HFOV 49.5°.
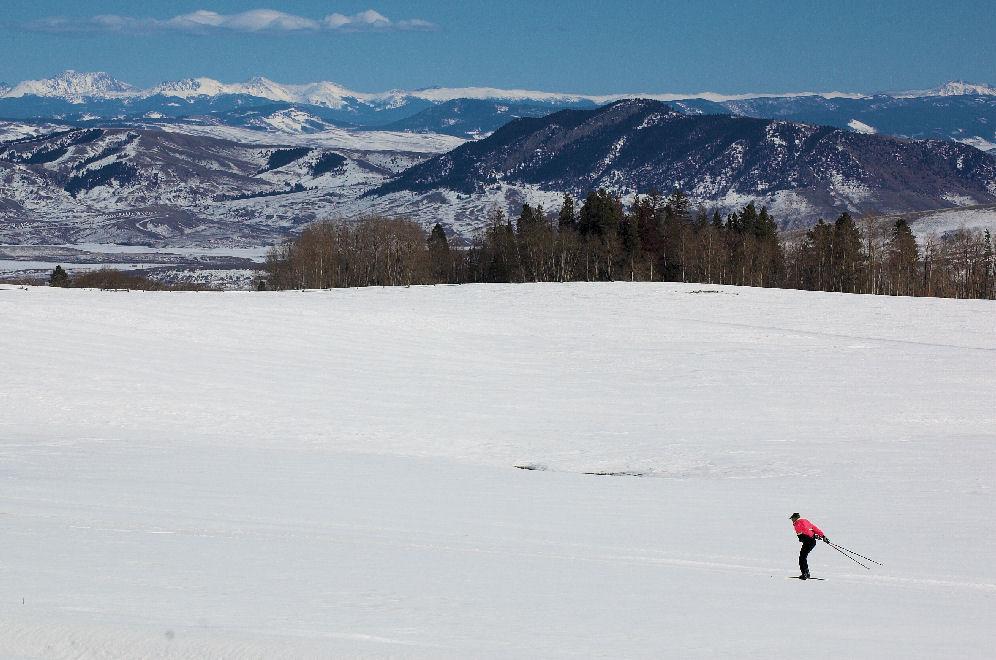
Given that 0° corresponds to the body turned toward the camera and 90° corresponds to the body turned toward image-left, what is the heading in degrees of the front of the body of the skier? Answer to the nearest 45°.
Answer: approximately 90°
